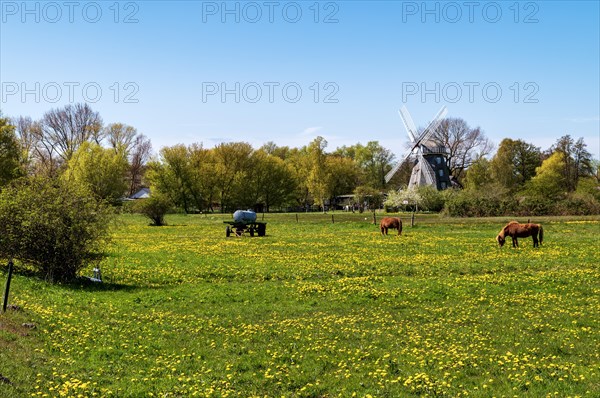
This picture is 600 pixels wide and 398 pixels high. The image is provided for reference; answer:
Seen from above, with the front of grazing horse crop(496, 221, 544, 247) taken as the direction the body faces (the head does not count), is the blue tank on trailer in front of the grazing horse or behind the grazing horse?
in front

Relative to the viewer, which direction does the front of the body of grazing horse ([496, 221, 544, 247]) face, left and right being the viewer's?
facing to the left of the viewer

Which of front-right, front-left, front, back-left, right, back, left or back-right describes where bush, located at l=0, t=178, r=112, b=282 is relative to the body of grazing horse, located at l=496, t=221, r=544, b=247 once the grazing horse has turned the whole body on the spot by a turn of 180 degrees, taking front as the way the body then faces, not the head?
back-right
